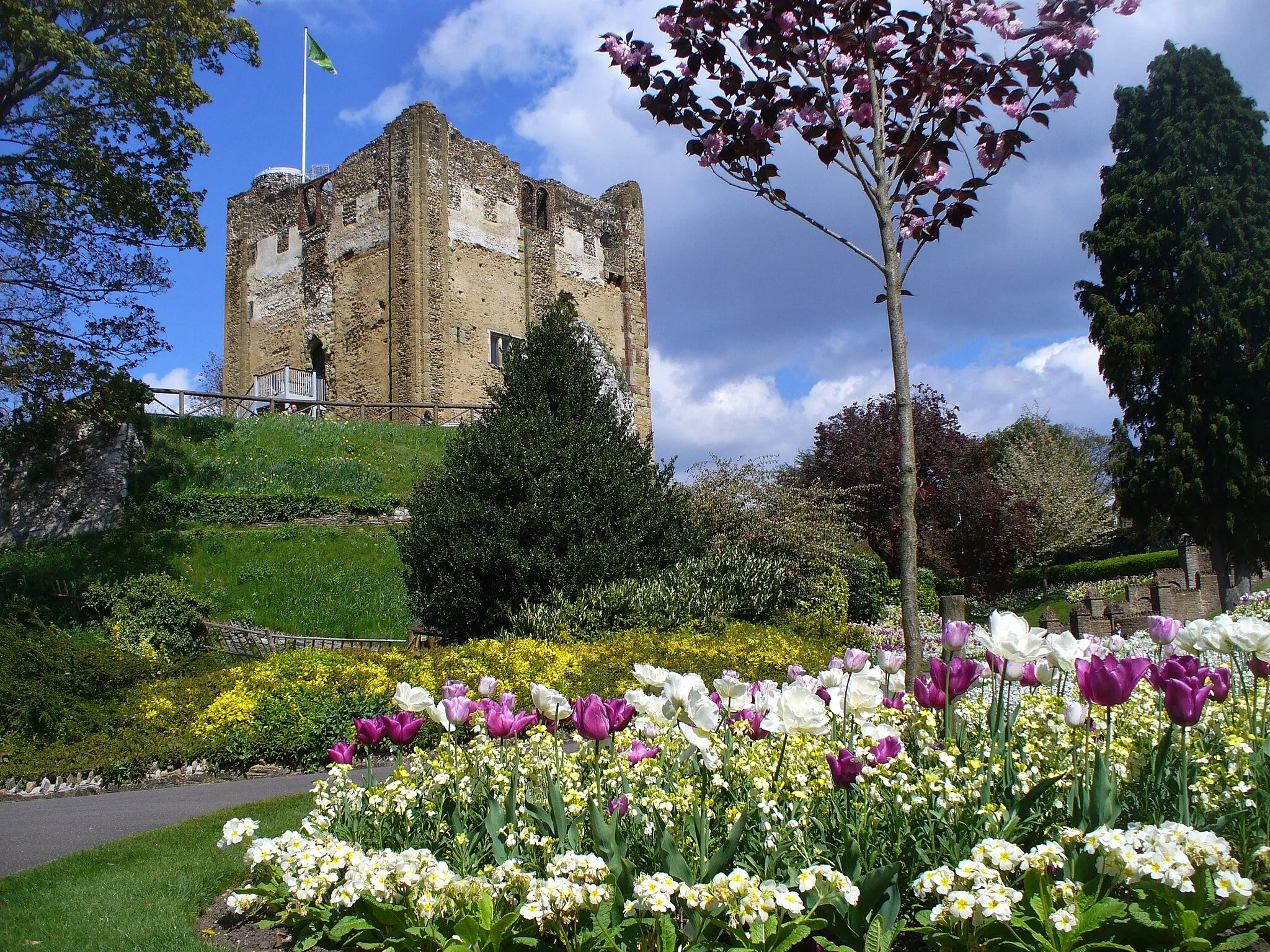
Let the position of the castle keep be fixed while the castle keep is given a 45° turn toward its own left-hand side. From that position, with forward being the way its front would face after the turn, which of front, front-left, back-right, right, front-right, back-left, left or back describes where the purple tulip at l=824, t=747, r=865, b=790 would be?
front

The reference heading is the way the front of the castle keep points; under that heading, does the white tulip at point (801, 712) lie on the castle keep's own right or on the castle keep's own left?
on the castle keep's own left

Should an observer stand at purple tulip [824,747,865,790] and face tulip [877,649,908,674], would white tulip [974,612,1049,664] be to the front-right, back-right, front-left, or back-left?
front-right

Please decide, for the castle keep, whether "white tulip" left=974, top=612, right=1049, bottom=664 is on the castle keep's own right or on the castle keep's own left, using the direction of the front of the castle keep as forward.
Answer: on the castle keep's own left

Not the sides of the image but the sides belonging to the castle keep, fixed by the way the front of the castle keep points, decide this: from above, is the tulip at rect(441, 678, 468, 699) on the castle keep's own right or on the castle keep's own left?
on the castle keep's own left

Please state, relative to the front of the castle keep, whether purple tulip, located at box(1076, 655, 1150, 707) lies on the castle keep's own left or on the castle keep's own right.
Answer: on the castle keep's own left

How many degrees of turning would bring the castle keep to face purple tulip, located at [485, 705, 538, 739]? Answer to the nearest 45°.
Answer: approximately 45° to its left

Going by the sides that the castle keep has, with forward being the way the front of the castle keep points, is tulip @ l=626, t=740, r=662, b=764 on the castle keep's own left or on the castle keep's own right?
on the castle keep's own left

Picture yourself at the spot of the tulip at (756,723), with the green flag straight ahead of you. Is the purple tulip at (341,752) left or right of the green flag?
left

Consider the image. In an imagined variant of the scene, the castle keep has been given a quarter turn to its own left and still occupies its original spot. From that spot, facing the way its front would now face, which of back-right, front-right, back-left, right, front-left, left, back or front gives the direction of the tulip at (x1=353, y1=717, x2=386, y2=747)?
front-right

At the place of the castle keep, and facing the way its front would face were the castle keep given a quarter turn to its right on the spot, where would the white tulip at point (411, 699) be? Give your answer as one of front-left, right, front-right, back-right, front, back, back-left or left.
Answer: back-left

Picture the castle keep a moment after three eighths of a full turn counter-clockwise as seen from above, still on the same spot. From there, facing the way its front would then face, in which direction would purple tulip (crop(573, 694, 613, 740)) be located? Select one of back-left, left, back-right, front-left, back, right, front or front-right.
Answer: right

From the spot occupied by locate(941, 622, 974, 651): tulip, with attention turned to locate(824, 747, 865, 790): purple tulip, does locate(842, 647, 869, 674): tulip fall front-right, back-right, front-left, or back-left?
front-right

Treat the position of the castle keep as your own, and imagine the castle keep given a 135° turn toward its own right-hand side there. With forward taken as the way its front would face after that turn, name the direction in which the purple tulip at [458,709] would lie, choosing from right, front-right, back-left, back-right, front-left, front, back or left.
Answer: back

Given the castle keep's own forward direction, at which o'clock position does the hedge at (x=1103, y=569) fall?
The hedge is roughly at 8 o'clock from the castle keep.

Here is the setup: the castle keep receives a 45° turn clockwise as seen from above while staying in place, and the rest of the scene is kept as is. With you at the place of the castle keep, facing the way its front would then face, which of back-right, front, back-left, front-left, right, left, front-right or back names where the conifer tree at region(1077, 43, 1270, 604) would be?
back-left

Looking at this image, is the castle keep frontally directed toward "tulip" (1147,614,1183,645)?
no

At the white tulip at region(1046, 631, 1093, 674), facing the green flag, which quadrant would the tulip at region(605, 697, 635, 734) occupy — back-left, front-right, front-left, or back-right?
front-left
